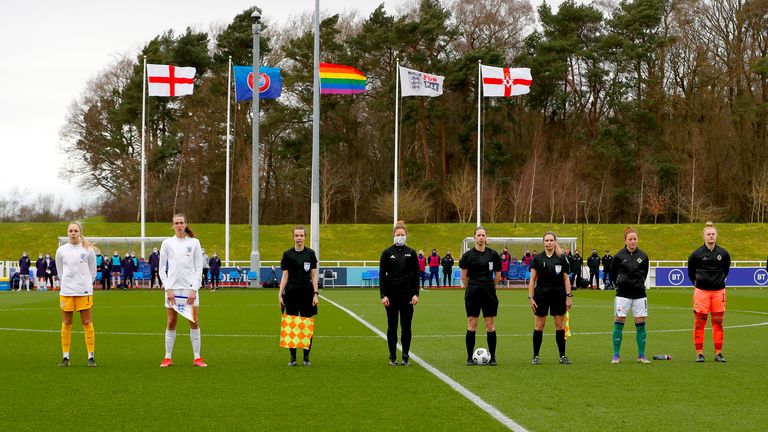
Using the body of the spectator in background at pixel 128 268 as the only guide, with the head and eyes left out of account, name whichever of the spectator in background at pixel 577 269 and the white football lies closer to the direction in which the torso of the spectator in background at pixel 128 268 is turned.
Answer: the white football

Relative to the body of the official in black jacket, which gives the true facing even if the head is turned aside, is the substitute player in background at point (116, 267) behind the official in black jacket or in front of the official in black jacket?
behind

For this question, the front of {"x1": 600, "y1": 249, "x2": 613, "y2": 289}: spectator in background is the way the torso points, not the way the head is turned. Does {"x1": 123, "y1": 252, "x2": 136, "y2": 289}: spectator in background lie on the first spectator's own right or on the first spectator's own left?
on the first spectator's own right

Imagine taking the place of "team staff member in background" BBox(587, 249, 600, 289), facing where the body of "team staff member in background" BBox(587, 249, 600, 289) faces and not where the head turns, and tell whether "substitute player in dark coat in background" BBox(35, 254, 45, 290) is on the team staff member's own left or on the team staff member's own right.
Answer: on the team staff member's own right

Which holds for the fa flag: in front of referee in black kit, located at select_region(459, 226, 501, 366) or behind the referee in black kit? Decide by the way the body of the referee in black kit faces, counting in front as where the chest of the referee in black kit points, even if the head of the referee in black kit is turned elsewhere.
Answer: behind

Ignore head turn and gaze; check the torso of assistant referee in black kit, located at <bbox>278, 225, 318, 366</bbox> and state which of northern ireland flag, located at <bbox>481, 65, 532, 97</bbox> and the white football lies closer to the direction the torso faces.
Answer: the white football

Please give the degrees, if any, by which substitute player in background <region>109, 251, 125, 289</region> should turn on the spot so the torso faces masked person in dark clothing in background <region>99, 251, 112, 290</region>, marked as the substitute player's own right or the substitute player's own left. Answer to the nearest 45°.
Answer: approximately 90° to the substitute player's own right

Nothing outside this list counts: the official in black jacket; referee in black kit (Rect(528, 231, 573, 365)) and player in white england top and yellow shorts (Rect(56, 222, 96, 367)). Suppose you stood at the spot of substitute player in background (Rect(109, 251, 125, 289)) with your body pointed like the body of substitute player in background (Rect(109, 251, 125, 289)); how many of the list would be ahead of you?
3

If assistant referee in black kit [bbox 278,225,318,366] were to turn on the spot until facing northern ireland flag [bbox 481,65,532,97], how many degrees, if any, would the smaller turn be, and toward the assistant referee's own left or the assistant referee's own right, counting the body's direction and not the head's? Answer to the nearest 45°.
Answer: approximately 180°

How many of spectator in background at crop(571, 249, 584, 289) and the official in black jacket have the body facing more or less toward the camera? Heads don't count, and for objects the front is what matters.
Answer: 2

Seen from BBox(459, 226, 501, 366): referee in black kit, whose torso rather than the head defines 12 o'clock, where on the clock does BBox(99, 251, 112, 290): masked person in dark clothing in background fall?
The masked person in dark clothing in background is roughly at 5 o'clock from the referee in black kit.
